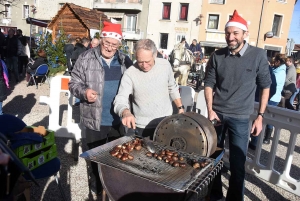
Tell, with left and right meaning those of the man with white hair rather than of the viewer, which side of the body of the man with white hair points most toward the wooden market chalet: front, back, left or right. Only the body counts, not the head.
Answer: back

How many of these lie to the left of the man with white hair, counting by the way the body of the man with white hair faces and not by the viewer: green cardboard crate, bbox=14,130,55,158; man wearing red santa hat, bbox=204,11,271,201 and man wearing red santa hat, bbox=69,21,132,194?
1

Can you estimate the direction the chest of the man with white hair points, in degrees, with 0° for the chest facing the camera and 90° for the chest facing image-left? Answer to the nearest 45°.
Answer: approximately 0°

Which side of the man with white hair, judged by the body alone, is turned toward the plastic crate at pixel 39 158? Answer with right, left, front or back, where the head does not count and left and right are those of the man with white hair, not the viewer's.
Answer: right

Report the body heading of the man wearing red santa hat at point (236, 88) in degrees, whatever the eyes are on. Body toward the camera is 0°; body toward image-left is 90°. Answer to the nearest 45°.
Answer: approximately 0°

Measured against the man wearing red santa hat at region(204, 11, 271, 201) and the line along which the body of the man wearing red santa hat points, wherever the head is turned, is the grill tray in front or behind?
in front

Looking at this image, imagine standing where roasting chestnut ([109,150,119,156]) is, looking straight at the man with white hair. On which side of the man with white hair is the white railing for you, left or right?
right

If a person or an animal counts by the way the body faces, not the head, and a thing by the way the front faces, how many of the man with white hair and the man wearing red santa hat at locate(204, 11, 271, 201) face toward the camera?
2

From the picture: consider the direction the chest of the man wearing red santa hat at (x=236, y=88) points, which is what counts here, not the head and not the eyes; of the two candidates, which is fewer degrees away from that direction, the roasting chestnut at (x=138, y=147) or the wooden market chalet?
the roasting chestnut
